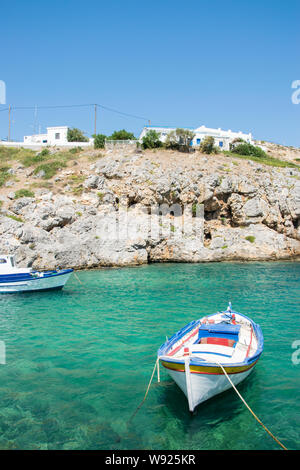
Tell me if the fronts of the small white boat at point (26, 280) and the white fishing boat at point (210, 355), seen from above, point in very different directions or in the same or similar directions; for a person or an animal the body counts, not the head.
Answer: very different directions

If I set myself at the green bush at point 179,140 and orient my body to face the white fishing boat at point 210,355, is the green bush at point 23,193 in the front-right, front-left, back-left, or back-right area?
front-right

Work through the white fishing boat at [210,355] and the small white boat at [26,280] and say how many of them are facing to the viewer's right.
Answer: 1

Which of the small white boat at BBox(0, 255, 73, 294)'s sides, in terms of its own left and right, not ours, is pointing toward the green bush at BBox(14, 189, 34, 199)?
left

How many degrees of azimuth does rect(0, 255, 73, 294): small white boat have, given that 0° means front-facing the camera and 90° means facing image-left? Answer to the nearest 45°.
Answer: approximately 270°

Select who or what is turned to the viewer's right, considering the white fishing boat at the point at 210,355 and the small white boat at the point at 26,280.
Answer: the small white boat

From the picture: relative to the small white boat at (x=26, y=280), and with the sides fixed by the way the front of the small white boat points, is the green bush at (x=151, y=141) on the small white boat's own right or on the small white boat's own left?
on the small white boat's own left
